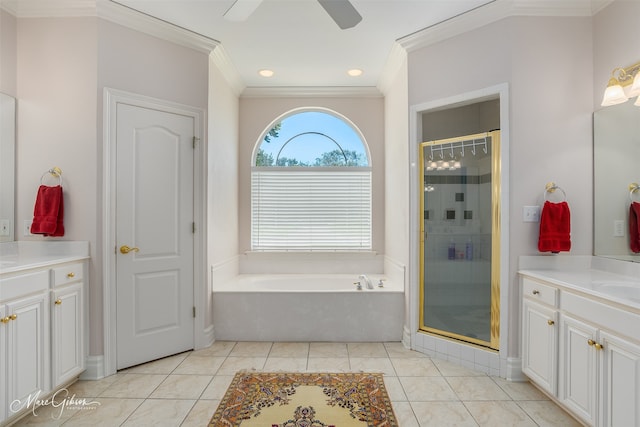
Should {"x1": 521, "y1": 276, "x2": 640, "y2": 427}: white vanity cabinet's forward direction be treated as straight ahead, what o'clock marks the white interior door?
The white interior door is roughly at 1 o'clock from the white vanity cabinet.

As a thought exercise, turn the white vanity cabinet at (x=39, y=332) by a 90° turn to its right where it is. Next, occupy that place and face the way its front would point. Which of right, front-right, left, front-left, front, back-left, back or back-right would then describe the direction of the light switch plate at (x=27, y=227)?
back-right

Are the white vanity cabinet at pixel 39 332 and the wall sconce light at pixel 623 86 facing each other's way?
yes

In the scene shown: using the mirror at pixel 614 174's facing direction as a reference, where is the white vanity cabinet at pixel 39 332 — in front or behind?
in front

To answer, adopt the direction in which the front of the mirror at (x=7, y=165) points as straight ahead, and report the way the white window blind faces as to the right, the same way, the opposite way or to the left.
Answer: to the right

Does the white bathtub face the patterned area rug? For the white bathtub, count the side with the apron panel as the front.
yes

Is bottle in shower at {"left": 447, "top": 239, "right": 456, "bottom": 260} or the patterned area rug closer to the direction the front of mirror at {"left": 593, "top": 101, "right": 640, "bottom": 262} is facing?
the patterned area rug

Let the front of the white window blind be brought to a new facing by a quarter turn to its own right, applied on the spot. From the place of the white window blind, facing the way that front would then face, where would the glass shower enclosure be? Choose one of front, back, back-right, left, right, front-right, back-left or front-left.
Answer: back-left

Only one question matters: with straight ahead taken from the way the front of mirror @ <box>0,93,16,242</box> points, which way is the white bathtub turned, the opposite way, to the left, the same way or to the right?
to the right

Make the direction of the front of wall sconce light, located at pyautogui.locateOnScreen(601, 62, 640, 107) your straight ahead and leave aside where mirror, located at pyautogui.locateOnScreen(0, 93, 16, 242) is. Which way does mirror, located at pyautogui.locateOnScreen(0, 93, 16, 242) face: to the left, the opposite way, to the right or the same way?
the opposite way

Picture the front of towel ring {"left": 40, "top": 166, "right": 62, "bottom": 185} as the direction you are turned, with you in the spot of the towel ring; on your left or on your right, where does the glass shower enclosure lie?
on your left

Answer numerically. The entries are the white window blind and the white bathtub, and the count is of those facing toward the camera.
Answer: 2

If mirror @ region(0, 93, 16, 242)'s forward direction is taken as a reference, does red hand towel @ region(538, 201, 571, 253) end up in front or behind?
in front
